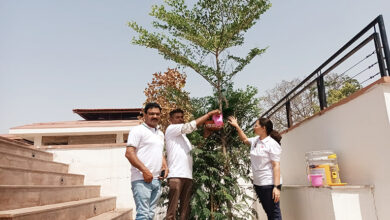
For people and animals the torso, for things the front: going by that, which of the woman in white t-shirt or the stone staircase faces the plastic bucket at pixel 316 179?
the stone staircase

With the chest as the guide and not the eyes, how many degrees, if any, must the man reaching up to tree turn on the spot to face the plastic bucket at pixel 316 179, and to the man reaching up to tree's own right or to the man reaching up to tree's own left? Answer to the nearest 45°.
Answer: approximately 45° to the man reaching up to tree's own left

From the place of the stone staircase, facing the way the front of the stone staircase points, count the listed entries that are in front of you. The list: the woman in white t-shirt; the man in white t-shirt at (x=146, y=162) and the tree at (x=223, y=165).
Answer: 3

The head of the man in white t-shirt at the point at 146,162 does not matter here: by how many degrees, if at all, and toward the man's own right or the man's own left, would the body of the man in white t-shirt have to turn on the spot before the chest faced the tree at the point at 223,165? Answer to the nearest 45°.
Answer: approximately 90° to the man's own left

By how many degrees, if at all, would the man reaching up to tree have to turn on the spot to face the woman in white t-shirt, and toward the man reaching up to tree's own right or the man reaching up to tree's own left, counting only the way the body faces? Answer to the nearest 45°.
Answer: approximately 45° to the man reaching up to tree's own left

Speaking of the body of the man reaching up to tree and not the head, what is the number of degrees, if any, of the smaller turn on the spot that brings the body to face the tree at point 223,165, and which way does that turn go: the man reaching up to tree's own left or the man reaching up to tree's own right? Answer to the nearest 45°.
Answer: approximately 90° to the man reaching up to tree's own left
